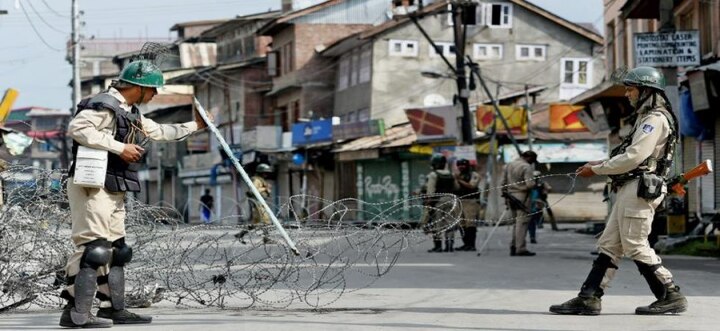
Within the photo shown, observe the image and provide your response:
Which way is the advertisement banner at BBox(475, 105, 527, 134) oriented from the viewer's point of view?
toward the camera

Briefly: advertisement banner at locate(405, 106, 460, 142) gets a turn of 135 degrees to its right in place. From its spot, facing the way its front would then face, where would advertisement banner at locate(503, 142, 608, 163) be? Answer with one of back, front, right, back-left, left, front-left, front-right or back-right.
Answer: back-right

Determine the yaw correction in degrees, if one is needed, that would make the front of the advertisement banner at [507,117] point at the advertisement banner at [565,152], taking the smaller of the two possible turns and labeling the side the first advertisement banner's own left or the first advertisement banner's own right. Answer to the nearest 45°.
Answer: approximately 135° to the first advertisement banner's own left

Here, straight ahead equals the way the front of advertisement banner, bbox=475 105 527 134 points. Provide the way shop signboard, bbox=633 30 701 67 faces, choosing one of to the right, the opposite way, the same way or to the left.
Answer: the same way

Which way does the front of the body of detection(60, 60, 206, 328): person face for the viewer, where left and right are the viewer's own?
facing the viewer and to the right of the viewer

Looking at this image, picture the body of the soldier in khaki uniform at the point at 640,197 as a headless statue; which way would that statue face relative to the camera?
to the viewer's left

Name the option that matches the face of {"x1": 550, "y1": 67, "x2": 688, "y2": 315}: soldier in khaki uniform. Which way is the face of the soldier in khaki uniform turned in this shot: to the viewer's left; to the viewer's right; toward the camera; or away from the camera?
to the viewer's left

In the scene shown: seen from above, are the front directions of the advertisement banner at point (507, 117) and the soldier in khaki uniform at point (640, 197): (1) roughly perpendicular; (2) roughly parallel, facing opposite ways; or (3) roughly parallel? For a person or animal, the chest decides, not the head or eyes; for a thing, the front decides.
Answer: roughly perpendicular

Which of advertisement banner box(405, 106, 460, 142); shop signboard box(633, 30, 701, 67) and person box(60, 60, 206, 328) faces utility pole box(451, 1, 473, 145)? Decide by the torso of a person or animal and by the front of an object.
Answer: the advertisement banner

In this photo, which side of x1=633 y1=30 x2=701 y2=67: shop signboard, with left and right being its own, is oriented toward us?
front

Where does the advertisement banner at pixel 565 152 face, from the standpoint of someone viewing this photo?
facing the viewer

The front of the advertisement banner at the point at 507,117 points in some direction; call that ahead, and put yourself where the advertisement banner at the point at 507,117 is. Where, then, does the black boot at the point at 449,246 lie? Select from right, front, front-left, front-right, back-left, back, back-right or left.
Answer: front

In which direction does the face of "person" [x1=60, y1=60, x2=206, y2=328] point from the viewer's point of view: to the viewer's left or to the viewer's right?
to the viewer's right

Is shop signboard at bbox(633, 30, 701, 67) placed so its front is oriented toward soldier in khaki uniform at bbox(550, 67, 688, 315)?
yes
